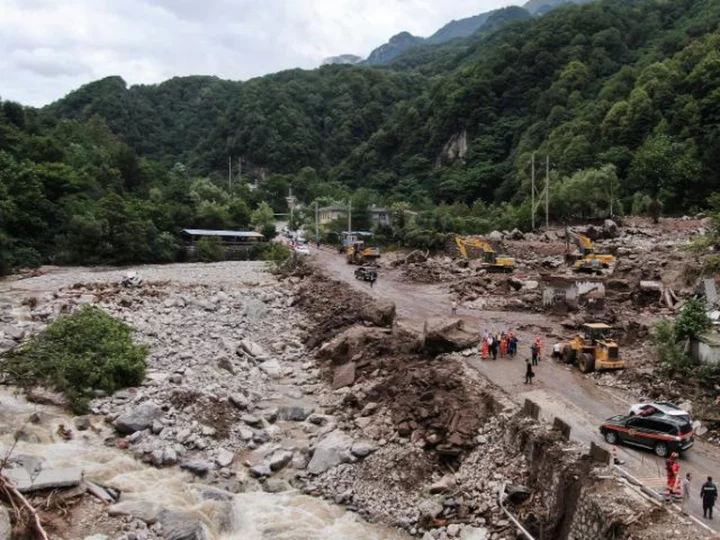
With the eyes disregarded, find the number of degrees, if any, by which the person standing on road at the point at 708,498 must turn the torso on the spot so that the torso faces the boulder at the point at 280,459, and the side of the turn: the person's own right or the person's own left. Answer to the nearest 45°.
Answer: approximately 90° to the person's own left

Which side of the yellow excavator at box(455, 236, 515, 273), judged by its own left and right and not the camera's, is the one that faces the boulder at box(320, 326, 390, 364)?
left

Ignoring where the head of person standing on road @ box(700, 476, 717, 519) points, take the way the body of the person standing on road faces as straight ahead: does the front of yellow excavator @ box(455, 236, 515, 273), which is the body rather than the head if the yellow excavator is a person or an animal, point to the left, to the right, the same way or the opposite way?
to the left

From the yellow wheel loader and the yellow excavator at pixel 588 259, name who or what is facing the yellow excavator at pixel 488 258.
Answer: the yellow excavator at pixel 588 259

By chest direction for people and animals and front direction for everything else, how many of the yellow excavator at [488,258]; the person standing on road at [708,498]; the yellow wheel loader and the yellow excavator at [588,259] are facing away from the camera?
1

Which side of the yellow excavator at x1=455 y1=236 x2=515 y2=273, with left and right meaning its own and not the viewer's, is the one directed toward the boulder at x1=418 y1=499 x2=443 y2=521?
left

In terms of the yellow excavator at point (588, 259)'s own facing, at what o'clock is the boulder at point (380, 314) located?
The boulder is roughly at 10 o'clock from the yellow excavator.

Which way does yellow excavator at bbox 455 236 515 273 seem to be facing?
to the viewer's left

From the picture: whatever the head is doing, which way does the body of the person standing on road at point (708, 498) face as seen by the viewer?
away from the camera

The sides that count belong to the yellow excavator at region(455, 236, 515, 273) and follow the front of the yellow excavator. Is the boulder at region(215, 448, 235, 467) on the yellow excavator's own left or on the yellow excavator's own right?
on the yellow excavator's own left

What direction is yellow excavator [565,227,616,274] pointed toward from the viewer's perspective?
to the viewer's left

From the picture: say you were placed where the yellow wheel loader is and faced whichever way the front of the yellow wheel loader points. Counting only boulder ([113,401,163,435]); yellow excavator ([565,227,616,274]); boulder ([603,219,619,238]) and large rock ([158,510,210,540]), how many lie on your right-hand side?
2

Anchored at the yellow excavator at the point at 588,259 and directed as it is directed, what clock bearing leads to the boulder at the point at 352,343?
The boulder is roughly at 10 o'clock from the yellow excavator.
